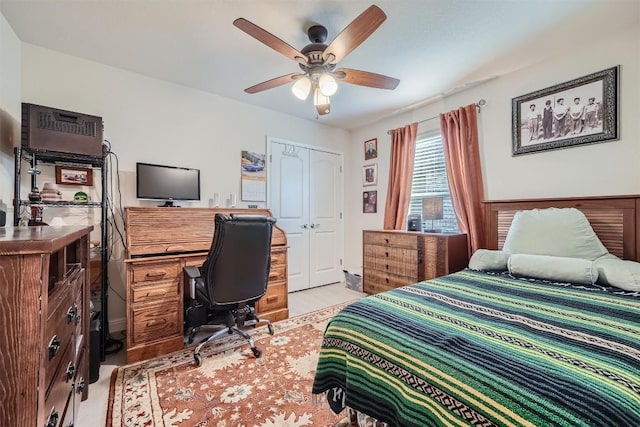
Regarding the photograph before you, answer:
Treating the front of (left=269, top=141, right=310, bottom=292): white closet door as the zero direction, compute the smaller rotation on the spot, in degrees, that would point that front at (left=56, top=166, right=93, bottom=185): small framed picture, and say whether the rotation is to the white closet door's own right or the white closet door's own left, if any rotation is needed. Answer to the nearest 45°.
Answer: approximately 90° to the white closet door's own right

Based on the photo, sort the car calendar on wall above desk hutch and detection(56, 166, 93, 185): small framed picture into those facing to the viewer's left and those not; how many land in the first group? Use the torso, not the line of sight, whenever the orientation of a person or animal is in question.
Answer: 0

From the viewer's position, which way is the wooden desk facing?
facing the viewer and to the right of the viewer

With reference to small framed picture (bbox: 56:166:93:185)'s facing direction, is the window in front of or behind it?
in front

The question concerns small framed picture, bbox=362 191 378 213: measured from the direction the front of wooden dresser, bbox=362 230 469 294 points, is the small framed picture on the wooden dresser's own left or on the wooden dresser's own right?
on the wooden dresser's own right

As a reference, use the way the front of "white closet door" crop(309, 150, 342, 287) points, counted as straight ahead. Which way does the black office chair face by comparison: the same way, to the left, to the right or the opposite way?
the opposite way

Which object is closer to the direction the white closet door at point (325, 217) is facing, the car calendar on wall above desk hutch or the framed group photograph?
the framed group photograph

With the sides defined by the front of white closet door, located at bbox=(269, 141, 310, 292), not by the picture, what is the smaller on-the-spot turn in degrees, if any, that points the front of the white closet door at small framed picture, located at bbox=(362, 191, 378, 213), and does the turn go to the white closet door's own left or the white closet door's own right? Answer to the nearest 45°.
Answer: approximately 45° to the white closet door's own left

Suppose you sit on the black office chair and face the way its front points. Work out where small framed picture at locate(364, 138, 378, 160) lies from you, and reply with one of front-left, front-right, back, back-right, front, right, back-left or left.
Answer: right

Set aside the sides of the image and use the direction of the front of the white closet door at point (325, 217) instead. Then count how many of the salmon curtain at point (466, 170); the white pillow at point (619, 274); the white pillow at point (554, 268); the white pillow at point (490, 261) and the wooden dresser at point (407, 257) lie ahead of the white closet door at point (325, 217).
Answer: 5

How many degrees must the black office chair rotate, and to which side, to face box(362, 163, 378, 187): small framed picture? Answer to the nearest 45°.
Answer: approximately 90° to its right

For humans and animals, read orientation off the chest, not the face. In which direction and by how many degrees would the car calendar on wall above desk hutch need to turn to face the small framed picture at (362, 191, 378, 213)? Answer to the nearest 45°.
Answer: approximately 45° to its left

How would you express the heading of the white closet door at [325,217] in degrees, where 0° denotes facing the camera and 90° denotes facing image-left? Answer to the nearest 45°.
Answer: approximately 315°

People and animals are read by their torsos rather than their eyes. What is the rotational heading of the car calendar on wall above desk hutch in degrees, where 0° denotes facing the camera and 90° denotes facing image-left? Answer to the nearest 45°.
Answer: approximately 315°

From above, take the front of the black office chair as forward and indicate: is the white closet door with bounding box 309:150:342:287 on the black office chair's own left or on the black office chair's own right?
on the black office chair's own right

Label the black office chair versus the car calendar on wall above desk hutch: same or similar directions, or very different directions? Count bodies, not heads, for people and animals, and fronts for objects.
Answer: very different directions

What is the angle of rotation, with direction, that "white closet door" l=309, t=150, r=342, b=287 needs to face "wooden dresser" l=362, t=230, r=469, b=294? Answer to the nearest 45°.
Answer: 0° — it already faces it

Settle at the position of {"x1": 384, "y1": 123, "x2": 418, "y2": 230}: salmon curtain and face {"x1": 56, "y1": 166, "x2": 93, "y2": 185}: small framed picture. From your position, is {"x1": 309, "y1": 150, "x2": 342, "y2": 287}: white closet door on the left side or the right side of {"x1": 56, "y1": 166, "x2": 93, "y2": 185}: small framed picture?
right

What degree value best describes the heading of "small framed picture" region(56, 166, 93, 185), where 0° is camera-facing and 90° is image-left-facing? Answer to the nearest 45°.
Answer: approximately 315°

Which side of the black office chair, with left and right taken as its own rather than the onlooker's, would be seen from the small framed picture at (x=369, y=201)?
right

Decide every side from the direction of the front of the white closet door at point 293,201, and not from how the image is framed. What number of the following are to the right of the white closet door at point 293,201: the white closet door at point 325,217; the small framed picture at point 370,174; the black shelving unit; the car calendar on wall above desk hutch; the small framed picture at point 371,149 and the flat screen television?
3

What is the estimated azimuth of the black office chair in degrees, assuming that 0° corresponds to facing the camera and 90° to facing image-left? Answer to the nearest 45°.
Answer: approximately 135°
